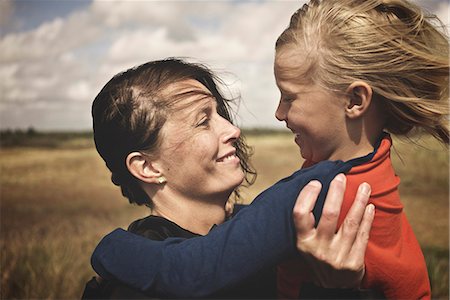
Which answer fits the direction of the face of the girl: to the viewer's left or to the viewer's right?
to the viewer's left

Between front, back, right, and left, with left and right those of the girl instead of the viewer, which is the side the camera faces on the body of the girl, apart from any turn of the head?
left

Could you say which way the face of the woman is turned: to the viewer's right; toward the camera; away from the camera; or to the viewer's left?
to the viewer's right

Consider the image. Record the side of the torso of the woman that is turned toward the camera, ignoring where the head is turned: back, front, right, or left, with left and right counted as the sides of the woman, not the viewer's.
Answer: right
